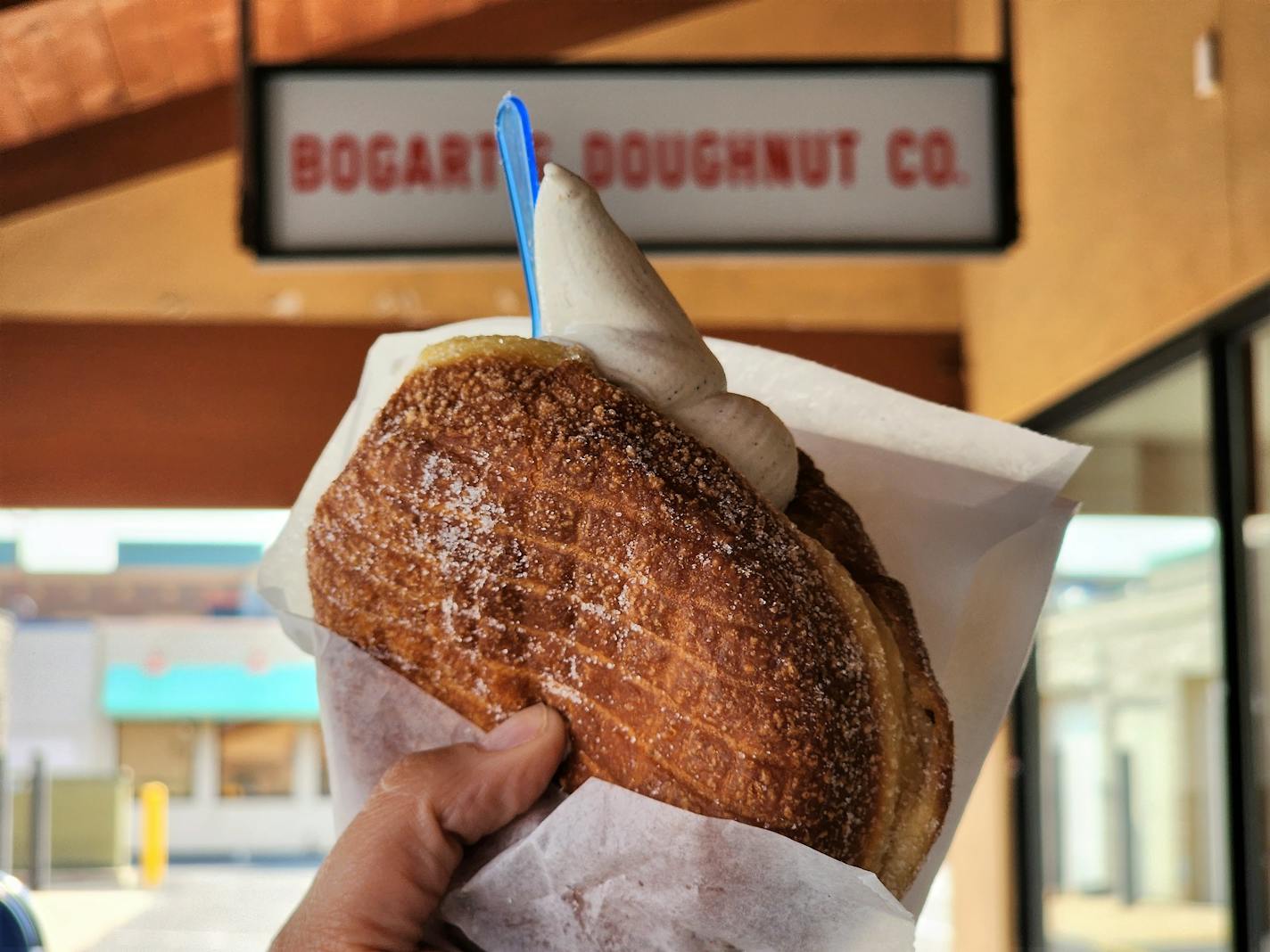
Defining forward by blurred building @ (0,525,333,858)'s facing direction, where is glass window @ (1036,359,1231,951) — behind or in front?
in front

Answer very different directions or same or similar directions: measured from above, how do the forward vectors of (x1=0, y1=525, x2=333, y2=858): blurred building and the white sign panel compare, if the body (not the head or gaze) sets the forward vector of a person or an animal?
same or similar directions

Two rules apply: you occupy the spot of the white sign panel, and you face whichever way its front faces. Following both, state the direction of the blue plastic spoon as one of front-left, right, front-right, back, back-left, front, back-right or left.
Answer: front

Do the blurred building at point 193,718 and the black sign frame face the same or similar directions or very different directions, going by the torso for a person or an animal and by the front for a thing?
same or similar directions

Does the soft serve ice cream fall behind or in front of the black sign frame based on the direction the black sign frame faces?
in front

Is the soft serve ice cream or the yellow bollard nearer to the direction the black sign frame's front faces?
the soft serve ice cream

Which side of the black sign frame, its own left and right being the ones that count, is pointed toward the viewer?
front

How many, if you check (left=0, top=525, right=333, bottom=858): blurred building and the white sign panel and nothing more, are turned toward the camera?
2

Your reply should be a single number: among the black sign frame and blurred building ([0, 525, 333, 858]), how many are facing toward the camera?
2

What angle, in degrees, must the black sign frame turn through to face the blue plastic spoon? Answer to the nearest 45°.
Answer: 0° — it already faces it
